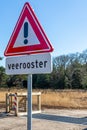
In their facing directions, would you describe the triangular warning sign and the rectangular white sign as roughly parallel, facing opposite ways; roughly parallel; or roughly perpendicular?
roughly parallel

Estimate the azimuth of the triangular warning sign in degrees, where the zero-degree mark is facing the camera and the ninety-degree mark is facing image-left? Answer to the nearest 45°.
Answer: approximately 45°

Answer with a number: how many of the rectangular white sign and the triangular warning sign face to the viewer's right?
0

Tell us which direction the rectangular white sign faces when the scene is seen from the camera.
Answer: facing the viewer and to the left of the viewer
